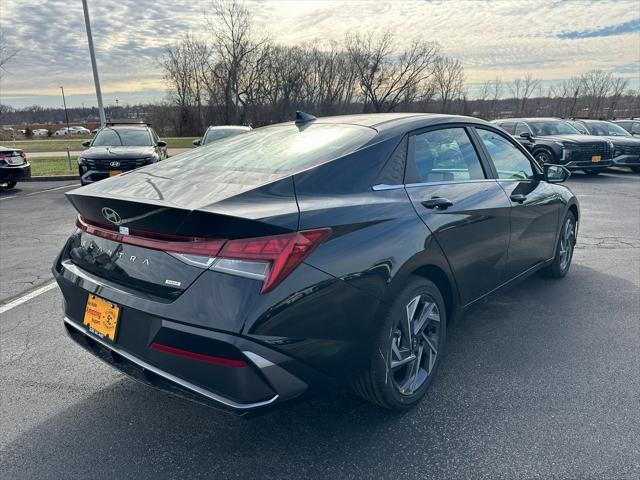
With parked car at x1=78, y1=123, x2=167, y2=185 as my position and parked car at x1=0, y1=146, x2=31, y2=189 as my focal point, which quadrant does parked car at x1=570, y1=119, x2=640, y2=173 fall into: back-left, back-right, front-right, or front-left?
back-right

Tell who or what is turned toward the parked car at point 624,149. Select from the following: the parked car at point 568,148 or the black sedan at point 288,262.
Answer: the black sedan

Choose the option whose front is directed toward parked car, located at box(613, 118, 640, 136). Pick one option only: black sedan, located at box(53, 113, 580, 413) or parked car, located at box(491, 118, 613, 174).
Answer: the black sedan

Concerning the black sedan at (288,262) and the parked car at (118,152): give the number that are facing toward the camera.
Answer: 1

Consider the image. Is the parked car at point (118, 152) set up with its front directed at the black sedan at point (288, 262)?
yes

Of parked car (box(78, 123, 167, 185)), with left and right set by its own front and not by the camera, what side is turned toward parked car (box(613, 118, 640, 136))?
left

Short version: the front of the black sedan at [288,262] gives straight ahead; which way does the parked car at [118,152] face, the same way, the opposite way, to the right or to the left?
to the right

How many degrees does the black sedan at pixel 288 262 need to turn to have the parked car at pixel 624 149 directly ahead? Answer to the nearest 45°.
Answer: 0° — it already faces it

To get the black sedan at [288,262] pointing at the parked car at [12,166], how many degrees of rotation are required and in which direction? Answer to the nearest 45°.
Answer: approximately 90° to its left

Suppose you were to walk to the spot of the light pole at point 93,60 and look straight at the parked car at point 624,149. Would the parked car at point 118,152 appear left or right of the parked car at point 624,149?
right

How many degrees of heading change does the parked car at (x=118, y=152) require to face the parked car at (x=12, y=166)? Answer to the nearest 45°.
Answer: approximately 135° to its right

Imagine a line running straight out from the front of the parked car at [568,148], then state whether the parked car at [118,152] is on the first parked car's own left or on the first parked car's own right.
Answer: on the first parked car's own right
